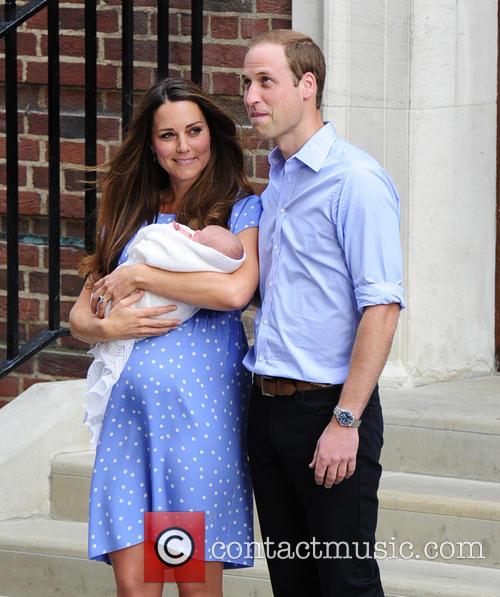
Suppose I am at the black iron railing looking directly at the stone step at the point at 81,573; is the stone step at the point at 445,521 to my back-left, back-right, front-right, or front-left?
front-left

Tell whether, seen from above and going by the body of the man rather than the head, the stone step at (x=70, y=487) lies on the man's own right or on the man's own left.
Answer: on the man's own right

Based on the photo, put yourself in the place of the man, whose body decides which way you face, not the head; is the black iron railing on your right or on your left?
on your right

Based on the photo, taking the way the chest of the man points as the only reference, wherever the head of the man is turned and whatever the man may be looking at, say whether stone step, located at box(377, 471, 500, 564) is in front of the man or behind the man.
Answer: behind

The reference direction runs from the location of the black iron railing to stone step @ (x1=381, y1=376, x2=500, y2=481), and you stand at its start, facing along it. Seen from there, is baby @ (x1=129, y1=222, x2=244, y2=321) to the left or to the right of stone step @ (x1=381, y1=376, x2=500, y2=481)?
right

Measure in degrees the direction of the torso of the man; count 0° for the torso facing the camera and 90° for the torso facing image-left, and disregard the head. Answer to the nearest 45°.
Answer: approximately 45°

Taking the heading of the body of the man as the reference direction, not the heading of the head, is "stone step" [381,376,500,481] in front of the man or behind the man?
behind
